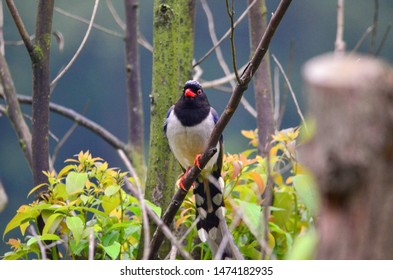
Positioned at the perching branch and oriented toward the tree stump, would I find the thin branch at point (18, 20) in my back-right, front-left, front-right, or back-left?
back-right

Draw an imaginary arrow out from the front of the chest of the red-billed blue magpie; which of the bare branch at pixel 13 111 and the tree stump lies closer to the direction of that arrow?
the tree stump

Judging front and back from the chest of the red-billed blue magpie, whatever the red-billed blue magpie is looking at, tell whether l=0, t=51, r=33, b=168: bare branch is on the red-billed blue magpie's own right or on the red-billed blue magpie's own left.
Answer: on the red-billed blue magpie's own right

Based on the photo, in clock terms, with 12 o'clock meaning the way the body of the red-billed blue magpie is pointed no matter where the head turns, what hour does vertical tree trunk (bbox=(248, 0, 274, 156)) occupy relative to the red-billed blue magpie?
The vertical tree trunk is roughly at 7 o'clock from the red-billed blue magpie.

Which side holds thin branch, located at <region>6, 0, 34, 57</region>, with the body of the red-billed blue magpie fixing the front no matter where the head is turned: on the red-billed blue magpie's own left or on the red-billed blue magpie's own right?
on the red-billed blue magpie's own right

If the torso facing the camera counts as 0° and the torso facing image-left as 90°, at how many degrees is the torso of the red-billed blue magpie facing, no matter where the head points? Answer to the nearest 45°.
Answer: approximately 0°

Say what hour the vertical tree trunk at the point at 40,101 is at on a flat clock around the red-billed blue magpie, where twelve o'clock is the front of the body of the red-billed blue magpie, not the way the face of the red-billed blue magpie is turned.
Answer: The vertical tree trunk is roughly at 3 o'clock from the red-billed blue magpie.

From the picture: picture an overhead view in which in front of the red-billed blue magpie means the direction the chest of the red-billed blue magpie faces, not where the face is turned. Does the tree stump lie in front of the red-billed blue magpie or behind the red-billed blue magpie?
in front
